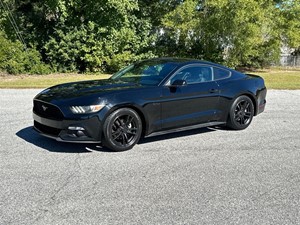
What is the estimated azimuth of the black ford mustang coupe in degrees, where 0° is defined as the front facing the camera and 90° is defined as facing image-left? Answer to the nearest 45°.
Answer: approximately 45°
